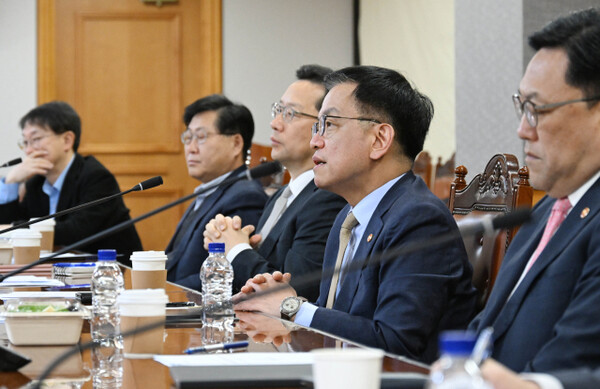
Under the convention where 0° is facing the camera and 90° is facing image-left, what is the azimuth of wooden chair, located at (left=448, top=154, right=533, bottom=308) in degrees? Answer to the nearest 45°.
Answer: approximately 45°

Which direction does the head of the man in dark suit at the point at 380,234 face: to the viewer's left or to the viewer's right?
to the viewer's left

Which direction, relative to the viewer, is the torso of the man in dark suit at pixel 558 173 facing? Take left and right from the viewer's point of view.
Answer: facing the viewer and to the left of the viewer

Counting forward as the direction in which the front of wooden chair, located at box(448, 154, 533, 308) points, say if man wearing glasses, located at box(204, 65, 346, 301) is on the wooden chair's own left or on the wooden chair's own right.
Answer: on the wooden chair's own right

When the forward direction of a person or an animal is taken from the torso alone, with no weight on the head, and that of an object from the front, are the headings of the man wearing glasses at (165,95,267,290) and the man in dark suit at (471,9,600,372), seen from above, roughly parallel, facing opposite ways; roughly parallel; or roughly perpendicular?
roughly parallel

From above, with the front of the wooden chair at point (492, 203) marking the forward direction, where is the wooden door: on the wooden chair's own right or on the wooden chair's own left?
on the wooden chair's own right

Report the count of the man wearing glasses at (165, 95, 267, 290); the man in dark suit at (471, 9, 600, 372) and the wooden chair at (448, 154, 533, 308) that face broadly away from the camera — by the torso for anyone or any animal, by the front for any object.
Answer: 0

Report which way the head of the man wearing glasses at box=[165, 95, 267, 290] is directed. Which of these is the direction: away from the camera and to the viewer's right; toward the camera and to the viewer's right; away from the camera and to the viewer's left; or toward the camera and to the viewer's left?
toward the camera and to the viewer's left

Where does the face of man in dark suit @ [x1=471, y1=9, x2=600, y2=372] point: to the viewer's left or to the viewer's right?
to the viewer's left

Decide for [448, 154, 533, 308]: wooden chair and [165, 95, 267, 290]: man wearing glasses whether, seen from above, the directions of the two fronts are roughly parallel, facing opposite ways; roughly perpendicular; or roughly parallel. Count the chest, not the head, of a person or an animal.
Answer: roughly parallel

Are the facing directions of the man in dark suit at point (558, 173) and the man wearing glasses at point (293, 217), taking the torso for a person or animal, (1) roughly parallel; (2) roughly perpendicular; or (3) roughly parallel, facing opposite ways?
roughly parallel

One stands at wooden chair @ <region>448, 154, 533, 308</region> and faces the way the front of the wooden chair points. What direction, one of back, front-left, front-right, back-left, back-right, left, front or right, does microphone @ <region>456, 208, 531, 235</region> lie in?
front-left

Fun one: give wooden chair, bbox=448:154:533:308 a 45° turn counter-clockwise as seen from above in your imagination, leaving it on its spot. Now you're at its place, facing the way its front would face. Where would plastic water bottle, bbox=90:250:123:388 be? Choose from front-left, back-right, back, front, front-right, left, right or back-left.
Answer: front-right

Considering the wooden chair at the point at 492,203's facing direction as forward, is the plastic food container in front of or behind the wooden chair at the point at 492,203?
in front

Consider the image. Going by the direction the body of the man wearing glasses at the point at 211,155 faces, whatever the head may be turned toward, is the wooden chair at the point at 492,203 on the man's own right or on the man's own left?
on the man's own left
